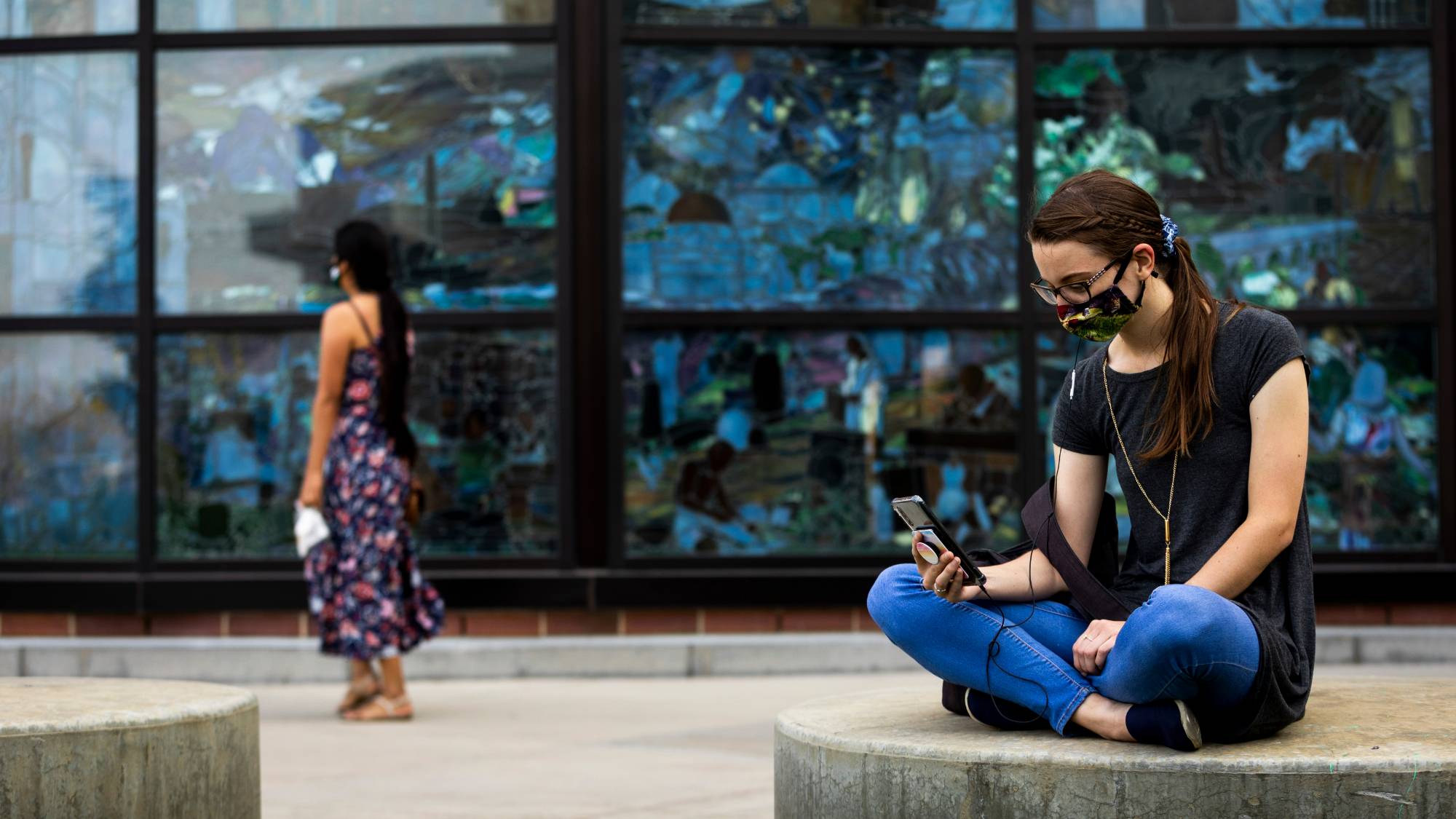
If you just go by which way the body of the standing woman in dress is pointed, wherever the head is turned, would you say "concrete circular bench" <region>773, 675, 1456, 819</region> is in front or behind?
behind

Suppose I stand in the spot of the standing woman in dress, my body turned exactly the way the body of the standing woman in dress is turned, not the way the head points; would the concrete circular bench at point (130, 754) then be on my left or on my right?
on my left

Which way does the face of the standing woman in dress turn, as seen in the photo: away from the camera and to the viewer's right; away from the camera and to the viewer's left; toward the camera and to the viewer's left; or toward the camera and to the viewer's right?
away from the camera and to the viewer's left

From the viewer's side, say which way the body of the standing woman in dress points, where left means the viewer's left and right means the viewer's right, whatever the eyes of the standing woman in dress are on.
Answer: facing away from the viewer and to the left of the viewer

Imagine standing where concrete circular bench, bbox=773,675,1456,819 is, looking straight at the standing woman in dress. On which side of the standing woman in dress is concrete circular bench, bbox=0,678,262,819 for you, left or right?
left
